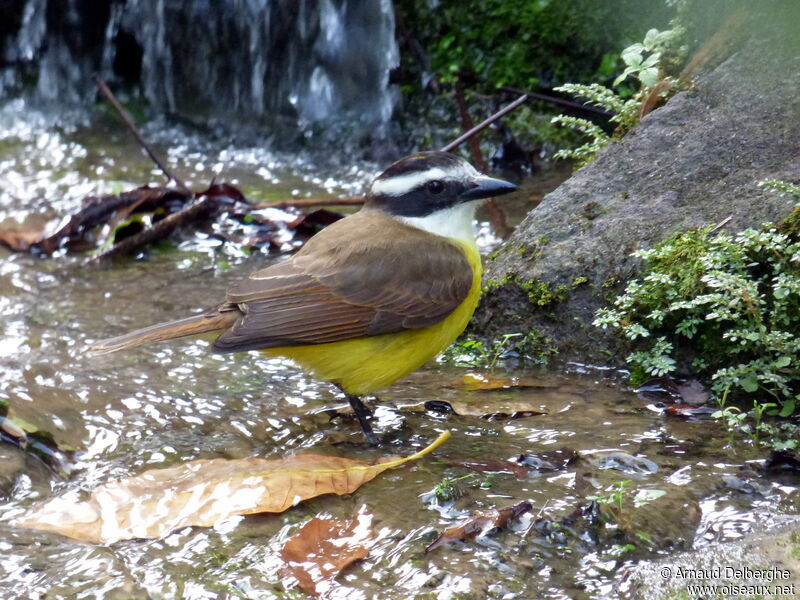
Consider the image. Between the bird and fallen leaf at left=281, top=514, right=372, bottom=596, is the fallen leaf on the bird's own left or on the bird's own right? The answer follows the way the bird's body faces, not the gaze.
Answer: on the bird's own right

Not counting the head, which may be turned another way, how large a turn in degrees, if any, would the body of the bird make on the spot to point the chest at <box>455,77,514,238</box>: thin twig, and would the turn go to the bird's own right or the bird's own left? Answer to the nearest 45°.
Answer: approximately 90° to the bird's own left

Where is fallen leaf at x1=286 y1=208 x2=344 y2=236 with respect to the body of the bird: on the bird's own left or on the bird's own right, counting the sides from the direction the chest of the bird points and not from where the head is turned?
on the bird's own left

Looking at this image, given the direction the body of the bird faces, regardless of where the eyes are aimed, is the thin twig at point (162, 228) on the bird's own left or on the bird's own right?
on the bird's own left

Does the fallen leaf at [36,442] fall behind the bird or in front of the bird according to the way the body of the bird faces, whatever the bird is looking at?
behind

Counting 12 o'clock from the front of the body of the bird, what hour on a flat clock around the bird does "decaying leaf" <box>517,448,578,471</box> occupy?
The decaying leaf is roughly at 2 o'clock from the bird.

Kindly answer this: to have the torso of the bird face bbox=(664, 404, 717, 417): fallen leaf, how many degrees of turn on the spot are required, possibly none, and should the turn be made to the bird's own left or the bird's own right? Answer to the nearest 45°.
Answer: approximately 45° to the bird's own right

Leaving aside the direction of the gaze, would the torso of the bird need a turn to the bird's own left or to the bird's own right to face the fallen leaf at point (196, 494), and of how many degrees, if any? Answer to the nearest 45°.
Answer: approximately 135° to the bird's own right

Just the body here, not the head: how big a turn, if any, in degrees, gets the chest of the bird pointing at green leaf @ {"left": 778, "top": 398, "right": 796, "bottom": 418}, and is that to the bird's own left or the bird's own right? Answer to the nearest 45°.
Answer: approximately 45° to the bird's own right

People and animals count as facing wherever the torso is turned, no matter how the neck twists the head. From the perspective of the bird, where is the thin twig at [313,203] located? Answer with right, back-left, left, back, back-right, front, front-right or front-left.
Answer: left

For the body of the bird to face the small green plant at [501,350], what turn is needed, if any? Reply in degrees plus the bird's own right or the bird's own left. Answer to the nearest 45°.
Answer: approximately 45° to the bird's own left

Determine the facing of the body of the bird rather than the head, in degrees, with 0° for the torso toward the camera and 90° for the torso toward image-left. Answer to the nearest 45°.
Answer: approximately 270°

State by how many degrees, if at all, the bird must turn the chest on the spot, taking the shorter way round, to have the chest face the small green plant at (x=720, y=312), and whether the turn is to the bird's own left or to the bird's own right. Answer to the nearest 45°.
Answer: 0° — it already faces it
